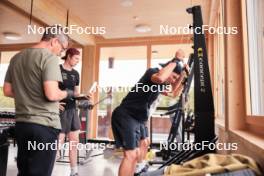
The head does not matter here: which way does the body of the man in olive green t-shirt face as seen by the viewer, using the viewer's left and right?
facing away from the viewer and to the right of the viewer

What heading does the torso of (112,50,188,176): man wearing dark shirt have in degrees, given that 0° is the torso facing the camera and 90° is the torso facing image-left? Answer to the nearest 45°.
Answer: approximately 270°

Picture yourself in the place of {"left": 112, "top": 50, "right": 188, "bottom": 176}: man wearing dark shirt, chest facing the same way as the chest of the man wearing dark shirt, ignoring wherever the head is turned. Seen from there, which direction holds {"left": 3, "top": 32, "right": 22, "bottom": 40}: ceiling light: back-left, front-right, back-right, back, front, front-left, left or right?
back-left

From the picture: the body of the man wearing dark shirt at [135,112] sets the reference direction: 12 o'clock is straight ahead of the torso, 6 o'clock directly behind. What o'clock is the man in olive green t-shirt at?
The man in olive green t-shirt is roughly at 4 o'clock from the man wearing dark shirt.

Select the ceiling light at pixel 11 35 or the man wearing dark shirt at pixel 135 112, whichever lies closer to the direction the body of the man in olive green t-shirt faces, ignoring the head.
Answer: the man wearing dark shirt

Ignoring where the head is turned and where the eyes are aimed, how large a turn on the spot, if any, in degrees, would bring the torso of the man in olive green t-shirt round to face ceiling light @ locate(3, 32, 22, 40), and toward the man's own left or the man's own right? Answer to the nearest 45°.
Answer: approximately 45° to the man's own left

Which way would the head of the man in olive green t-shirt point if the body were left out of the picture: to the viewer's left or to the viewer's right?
to the viewer's right

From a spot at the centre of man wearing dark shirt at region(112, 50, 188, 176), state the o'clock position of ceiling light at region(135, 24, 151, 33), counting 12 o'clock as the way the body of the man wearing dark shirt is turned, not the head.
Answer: The ceiling light is roughly at 9 o'clock from the man wearing dark shirt.
